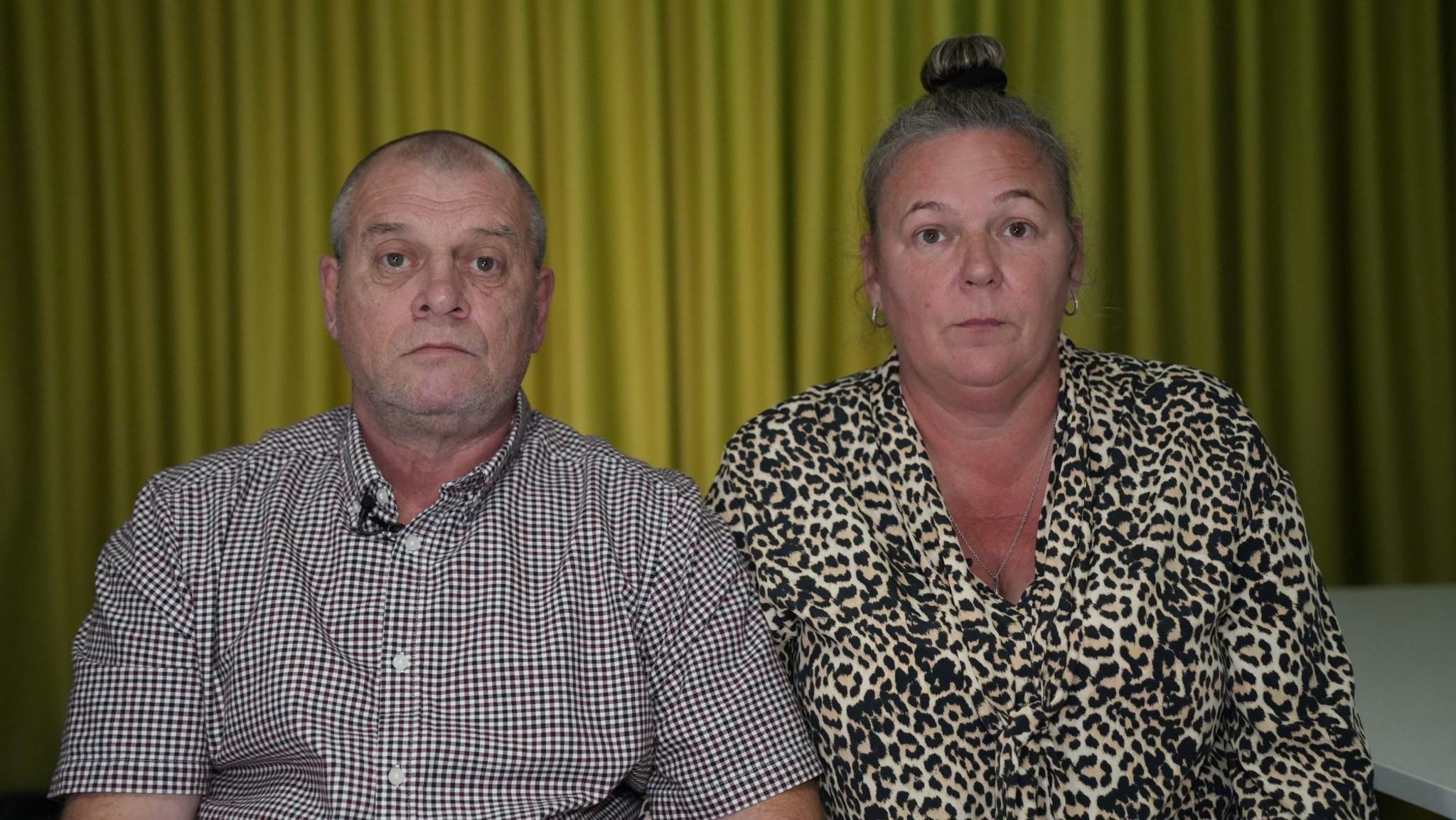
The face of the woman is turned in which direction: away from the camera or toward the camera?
toward the camera

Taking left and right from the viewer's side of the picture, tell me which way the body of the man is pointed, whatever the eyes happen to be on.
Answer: facing the viewer

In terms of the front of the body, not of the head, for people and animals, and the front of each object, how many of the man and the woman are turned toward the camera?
2

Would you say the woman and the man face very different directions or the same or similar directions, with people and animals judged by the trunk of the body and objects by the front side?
same or similar directions

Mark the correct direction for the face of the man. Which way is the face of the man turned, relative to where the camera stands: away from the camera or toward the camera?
toward the camera

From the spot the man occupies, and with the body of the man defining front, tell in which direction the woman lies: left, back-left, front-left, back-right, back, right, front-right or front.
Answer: left

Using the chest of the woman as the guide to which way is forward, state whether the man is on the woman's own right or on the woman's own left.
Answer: on the woman's own right
